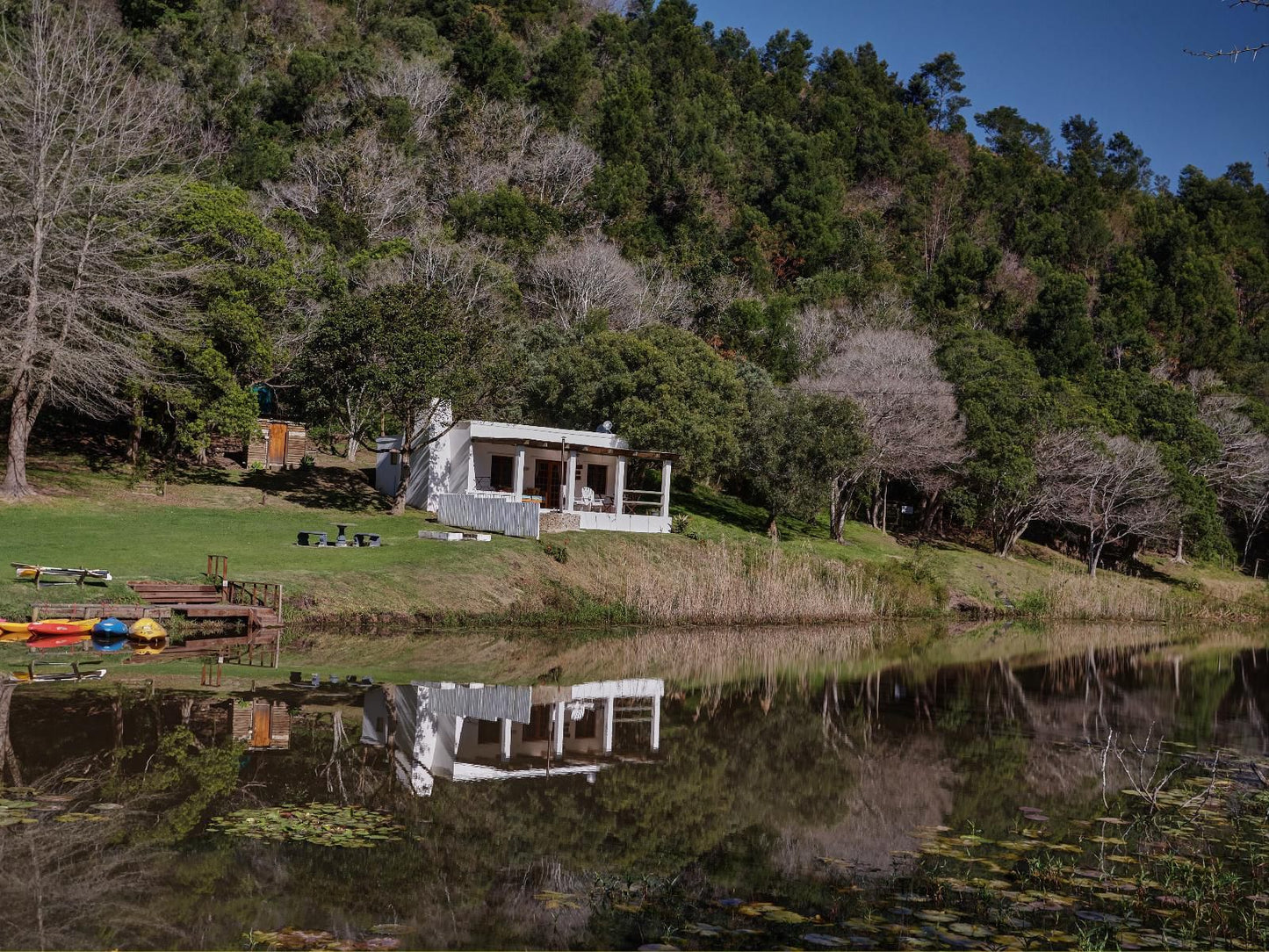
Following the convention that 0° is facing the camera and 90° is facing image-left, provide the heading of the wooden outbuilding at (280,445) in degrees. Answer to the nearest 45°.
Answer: approximately 0°

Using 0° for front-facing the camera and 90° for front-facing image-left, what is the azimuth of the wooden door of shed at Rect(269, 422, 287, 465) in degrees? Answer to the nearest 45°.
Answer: approximately 0°

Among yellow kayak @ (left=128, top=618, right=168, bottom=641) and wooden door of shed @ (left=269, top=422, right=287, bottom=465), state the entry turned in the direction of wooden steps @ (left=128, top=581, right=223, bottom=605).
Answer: the wooden door of shed

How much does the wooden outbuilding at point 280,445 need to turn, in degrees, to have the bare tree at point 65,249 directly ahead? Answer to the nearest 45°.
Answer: approximately 45° to its right

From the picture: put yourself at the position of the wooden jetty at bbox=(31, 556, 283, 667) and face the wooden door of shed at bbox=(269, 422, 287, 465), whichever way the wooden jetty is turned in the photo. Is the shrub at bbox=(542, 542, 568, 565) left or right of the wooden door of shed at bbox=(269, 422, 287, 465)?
right

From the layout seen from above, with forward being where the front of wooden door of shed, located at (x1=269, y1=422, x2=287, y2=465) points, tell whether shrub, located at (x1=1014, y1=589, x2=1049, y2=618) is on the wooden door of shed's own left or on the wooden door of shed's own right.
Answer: on the wooden door of shed's own left

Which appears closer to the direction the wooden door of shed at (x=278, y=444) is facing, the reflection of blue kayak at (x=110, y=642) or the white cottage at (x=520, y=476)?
the reflection of blue kayak
